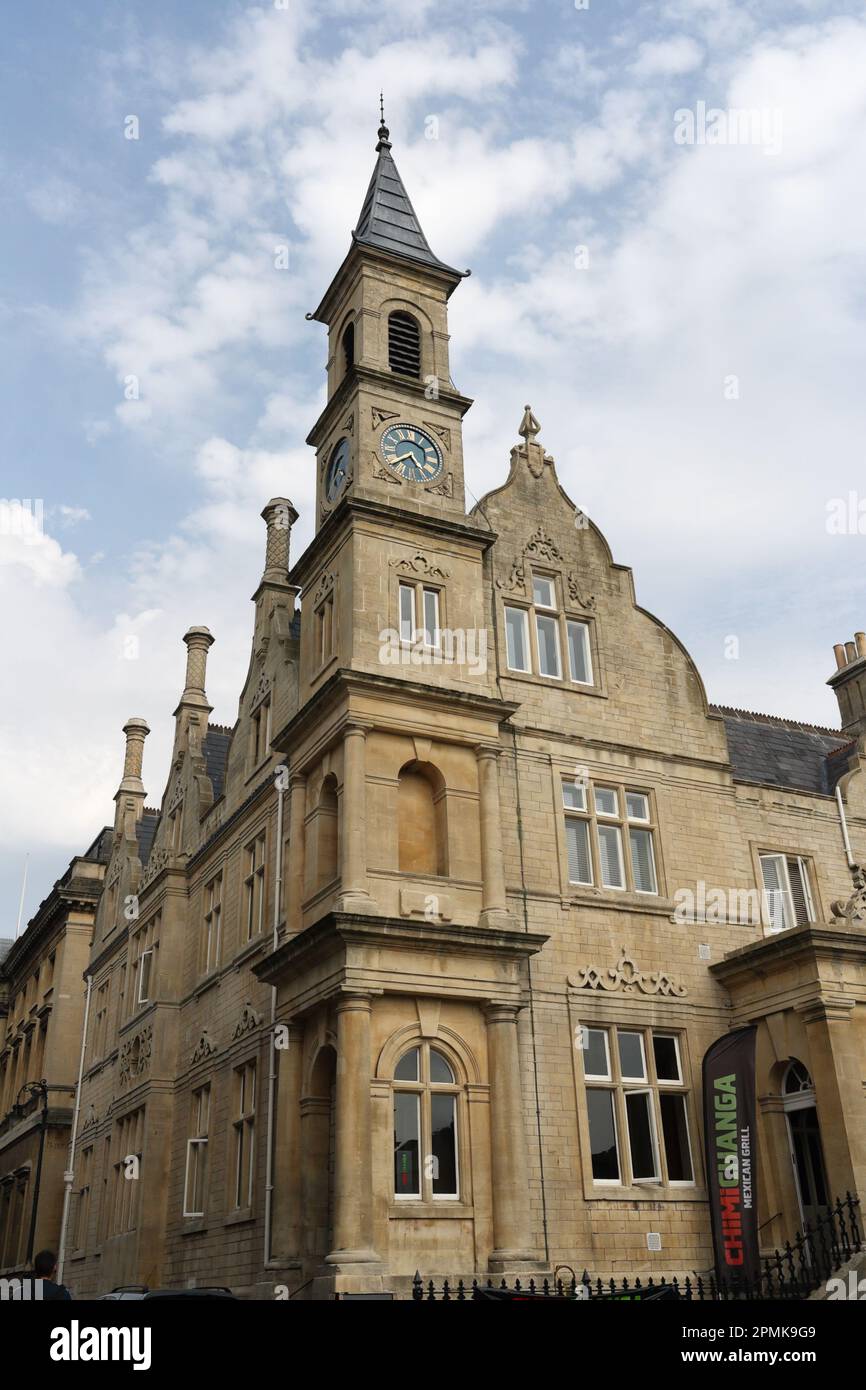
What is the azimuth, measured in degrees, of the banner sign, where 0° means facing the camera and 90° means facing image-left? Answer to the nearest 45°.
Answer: approximately 0°

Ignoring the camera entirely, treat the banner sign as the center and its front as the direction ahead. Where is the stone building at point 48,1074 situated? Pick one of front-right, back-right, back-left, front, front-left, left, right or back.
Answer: back-right

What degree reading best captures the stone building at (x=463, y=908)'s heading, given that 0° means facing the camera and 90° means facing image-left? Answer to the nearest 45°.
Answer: approximately 0°

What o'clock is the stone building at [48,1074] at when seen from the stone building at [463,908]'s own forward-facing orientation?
the stone building at [48,1074] is roughly at 5 o'clock from the stone building at [463,908].
